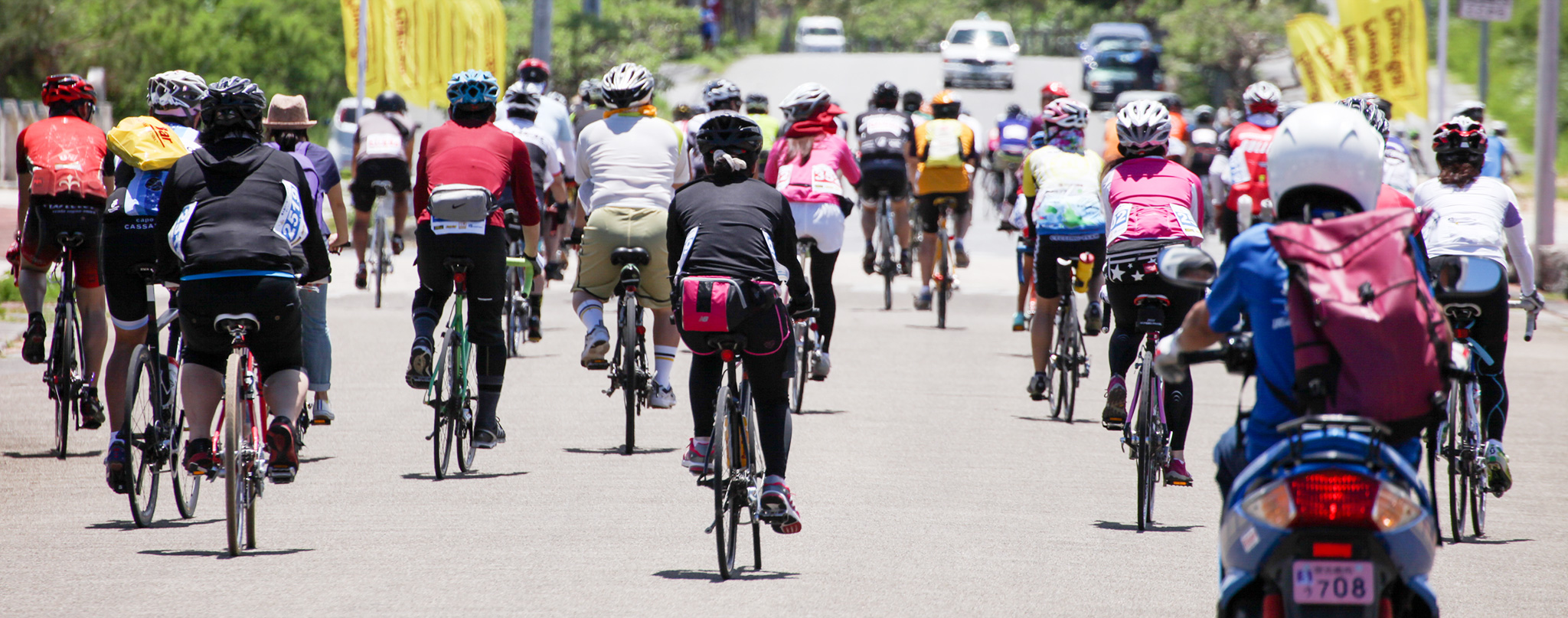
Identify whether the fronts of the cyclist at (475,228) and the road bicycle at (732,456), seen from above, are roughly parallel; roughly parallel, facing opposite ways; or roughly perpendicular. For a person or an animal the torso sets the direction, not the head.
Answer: roughly parallel

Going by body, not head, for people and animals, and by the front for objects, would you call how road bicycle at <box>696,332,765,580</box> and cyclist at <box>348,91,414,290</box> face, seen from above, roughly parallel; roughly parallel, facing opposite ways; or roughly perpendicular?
roughly parallel

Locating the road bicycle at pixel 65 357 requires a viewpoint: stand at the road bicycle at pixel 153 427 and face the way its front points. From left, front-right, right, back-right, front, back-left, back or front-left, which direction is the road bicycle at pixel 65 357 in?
front

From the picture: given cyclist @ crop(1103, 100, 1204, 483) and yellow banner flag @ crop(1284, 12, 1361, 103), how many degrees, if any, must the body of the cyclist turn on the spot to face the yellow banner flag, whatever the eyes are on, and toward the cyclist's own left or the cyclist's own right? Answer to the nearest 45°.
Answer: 0° — they already face it

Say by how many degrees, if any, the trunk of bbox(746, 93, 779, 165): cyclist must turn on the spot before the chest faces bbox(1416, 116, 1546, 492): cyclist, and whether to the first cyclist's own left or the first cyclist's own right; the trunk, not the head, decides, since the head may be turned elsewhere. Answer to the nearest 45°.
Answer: approximately 180°

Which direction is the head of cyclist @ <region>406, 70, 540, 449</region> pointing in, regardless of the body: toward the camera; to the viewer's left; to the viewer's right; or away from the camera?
away from the camera

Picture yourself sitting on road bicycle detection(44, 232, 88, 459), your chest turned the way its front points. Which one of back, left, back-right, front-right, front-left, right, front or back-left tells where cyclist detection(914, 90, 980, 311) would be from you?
front-right

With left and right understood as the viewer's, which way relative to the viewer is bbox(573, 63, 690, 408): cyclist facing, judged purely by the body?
facing away from the viewer

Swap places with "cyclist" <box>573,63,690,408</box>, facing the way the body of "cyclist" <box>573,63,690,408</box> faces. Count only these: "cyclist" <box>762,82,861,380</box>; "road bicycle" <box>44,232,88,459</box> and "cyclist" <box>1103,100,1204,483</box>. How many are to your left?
1

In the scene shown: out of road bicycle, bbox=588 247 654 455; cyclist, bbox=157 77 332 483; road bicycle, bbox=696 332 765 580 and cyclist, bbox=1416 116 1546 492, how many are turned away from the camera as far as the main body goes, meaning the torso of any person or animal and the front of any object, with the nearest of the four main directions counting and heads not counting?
4

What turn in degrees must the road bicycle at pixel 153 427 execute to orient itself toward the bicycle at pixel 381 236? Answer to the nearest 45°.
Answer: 0° — it already faces it

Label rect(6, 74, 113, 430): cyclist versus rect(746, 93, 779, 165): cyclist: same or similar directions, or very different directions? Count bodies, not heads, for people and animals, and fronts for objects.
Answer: same or similar directions

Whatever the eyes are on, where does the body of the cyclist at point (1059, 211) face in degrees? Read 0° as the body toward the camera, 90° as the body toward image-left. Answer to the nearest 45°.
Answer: approximately 180°

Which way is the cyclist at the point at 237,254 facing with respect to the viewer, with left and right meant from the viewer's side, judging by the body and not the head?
facing away from the viewer

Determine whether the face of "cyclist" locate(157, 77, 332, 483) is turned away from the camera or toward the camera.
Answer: away from the camera

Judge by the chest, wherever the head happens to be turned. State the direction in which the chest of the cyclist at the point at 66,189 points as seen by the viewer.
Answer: away from the camera
